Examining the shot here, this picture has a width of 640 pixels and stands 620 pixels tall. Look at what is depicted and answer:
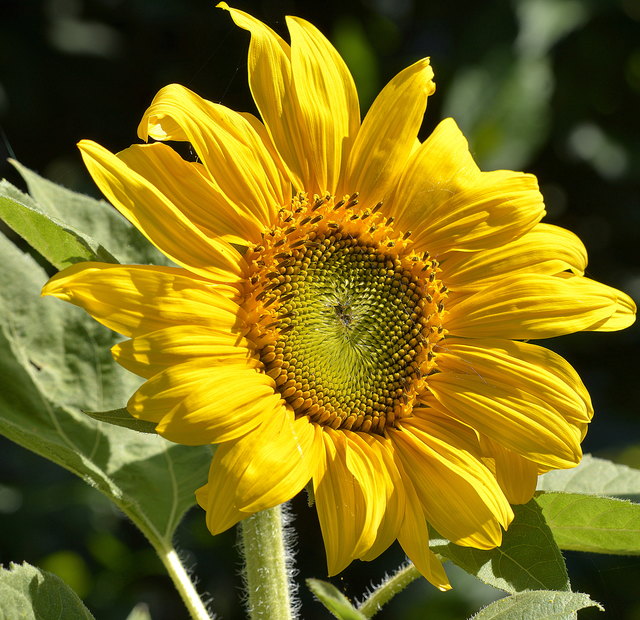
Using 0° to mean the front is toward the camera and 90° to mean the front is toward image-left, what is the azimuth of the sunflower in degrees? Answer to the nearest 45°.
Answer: approximately 0°
